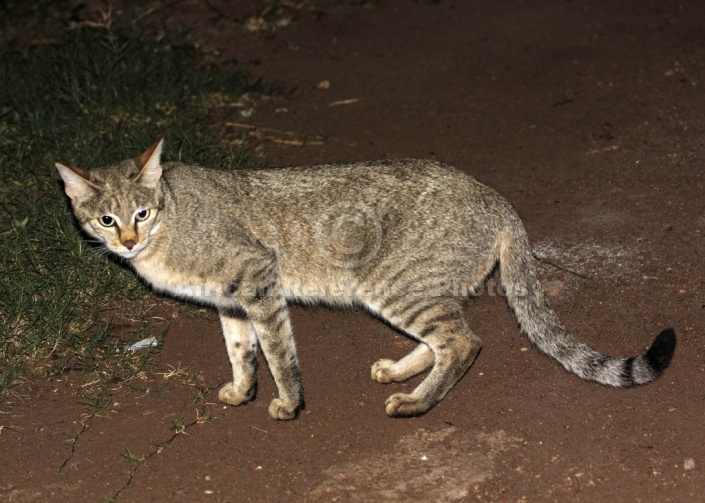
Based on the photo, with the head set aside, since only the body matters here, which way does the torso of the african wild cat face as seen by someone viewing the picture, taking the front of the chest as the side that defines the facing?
to the viewer's left
